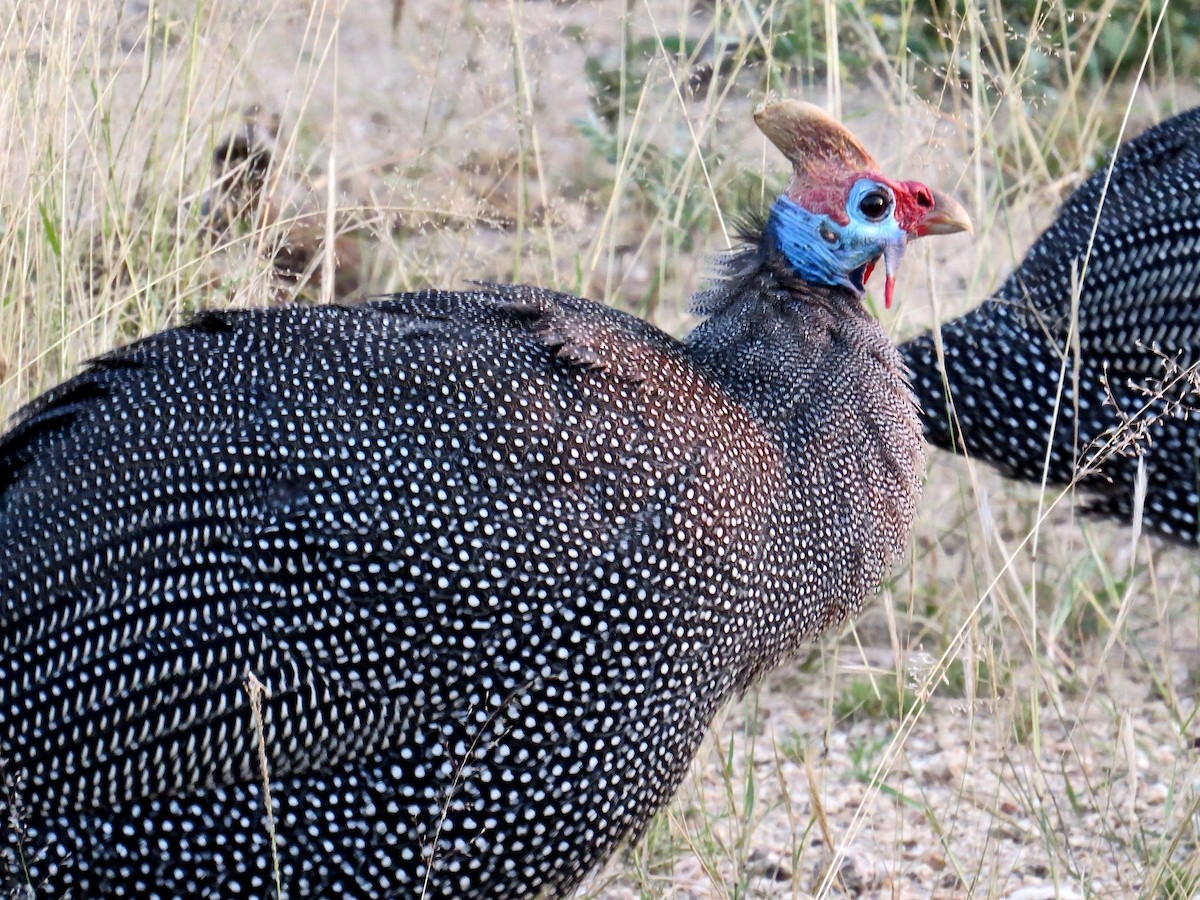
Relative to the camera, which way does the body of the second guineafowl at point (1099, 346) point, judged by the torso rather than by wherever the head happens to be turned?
to the viewer's right
